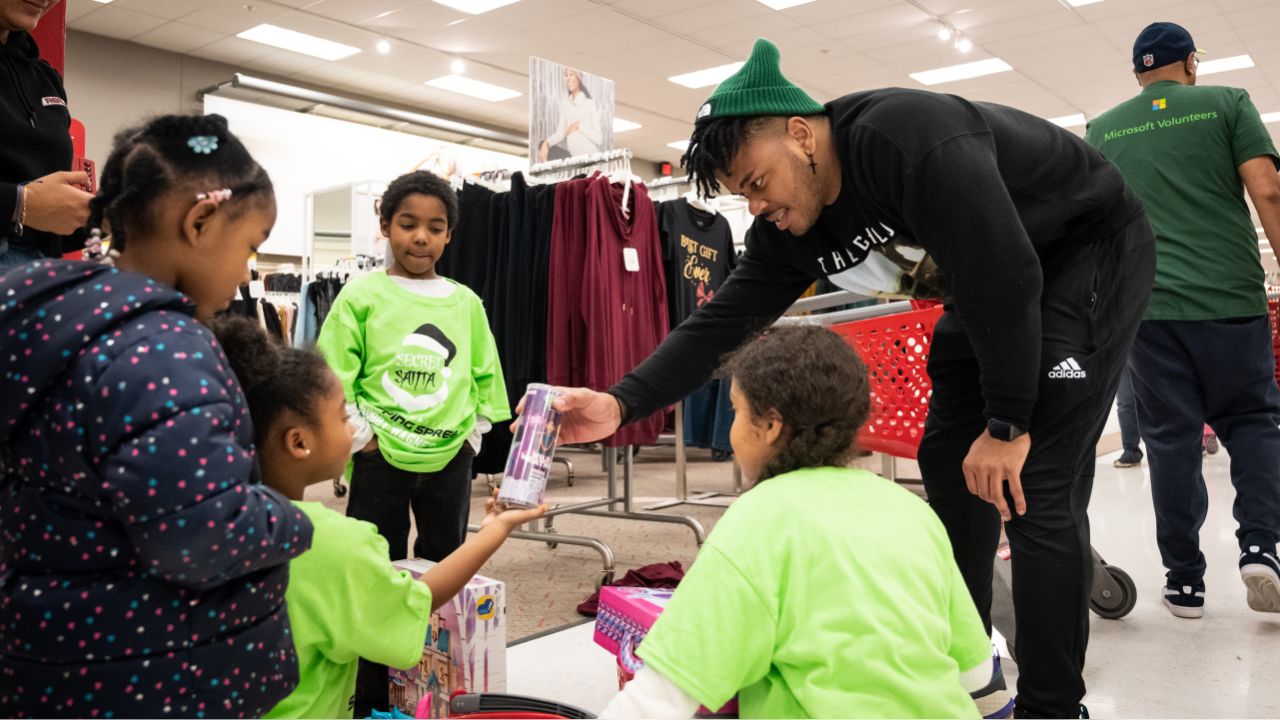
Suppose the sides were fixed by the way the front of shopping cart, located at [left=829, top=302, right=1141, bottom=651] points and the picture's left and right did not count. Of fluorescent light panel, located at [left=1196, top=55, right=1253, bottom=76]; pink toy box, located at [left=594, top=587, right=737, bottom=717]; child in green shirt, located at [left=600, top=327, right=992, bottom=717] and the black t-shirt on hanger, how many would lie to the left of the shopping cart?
2

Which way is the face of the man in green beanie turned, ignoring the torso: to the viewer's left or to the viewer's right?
to the viewer's left

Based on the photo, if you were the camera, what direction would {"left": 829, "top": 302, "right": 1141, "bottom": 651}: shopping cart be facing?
facing to the left of the viewer

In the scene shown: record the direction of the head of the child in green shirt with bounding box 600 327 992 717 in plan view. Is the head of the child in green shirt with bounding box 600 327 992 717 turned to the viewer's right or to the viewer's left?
to the viewer's left

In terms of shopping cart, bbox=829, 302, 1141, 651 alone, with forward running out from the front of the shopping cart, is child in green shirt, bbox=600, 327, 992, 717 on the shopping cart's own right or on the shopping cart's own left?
on the shopping cart's own left

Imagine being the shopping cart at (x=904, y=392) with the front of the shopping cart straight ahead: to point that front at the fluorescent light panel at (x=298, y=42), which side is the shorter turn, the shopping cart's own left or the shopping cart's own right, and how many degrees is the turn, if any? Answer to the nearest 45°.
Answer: approximately 45° to the shopping cart's own right

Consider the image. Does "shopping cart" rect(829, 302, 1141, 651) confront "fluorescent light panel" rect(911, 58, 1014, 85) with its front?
no

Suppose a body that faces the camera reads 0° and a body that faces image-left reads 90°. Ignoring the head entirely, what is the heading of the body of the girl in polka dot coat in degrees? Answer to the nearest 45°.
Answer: approximately 225°

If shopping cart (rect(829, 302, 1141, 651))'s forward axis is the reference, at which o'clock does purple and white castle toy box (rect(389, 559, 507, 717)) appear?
The purple and white castle toy box is roughly at 10 o'clock from the shopping cart.

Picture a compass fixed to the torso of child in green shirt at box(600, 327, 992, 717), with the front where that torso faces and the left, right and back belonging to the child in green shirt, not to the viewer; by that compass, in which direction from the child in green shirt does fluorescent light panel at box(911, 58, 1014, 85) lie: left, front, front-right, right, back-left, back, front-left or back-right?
front-right

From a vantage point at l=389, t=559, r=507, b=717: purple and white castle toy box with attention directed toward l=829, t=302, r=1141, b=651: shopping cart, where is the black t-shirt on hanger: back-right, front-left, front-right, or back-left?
front-left

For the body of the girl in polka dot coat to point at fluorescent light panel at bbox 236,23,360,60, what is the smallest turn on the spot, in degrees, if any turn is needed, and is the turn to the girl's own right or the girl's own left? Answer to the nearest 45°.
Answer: approximately 45° to the girl's own left

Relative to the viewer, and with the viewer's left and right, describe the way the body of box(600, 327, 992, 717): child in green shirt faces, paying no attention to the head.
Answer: facing away from the viewer and to the left of the viewer

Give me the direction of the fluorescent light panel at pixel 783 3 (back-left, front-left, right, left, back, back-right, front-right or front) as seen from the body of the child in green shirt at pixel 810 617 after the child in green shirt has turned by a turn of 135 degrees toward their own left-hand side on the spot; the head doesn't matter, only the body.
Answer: back
